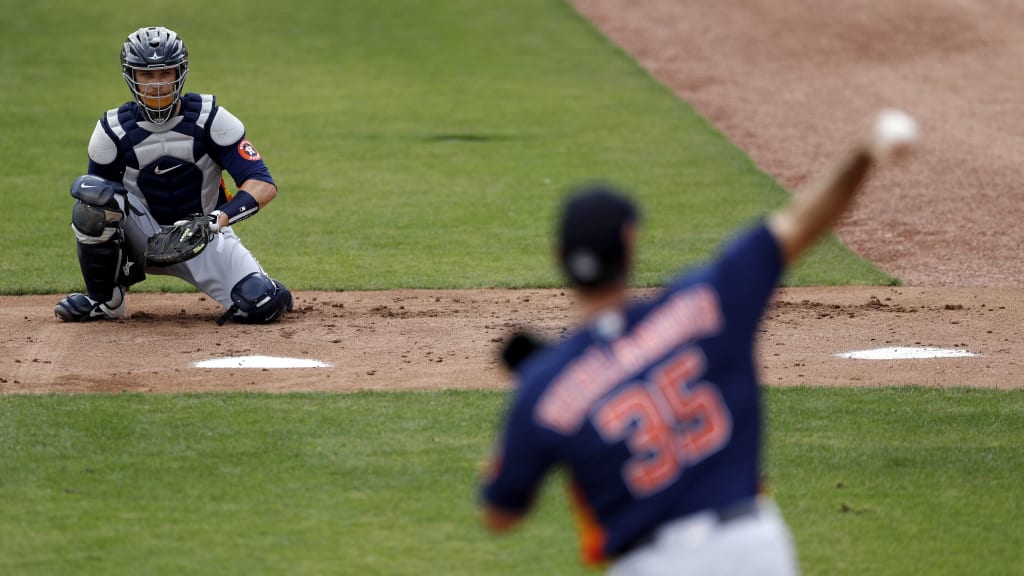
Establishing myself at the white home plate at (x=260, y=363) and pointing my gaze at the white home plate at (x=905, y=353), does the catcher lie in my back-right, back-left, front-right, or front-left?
back-left

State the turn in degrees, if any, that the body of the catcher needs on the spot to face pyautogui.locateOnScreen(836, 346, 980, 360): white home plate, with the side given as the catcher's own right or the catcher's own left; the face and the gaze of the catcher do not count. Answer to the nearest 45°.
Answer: approximately 45° to the catcher's own left

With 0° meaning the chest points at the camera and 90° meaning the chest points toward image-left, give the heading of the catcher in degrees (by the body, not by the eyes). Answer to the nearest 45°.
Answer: approximately 0°

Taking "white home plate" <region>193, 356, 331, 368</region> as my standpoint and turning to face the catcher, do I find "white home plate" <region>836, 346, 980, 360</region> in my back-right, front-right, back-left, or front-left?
back-right

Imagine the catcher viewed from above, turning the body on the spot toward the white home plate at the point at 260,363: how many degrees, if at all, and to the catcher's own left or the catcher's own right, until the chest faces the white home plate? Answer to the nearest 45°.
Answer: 0° — they already face it
